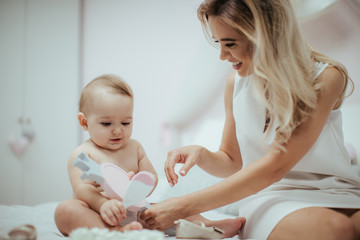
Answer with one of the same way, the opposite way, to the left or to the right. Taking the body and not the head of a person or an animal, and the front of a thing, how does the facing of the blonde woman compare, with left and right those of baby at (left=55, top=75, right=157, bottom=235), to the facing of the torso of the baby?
to the right

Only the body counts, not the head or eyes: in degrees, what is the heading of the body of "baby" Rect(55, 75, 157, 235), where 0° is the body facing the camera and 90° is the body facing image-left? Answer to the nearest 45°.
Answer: approximately 315°

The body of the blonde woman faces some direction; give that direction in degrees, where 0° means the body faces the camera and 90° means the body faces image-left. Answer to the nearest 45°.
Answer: approximately 45°

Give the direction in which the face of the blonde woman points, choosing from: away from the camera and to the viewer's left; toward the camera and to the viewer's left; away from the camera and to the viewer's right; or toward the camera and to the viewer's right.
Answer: toward the camera and to the viewer's left

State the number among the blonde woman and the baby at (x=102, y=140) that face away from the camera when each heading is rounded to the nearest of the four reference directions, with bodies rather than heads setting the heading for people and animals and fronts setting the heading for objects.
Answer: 0
